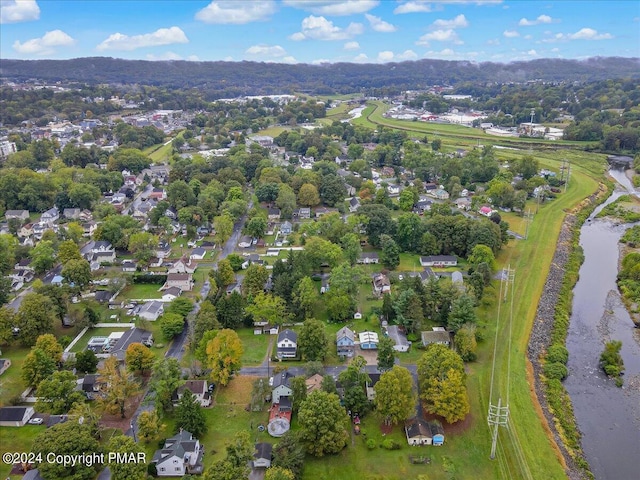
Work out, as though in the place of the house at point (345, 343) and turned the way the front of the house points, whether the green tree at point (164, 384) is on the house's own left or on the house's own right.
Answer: on the house's own right

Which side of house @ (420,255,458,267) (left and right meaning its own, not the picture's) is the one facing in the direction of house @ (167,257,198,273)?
right

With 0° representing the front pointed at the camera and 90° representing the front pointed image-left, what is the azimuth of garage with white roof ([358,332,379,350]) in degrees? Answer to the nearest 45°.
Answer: approximately 0°

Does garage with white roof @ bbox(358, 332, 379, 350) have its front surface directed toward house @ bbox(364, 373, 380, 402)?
yes

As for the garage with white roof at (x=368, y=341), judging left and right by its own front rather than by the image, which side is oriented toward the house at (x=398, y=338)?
left

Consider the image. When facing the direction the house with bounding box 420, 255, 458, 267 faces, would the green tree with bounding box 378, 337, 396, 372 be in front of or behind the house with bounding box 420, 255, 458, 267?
in front

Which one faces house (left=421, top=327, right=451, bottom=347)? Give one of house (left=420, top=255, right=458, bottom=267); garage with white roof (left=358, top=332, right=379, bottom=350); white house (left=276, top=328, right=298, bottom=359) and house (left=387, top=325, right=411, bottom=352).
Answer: house (left=420, top=255, right=458, bottom=267)
